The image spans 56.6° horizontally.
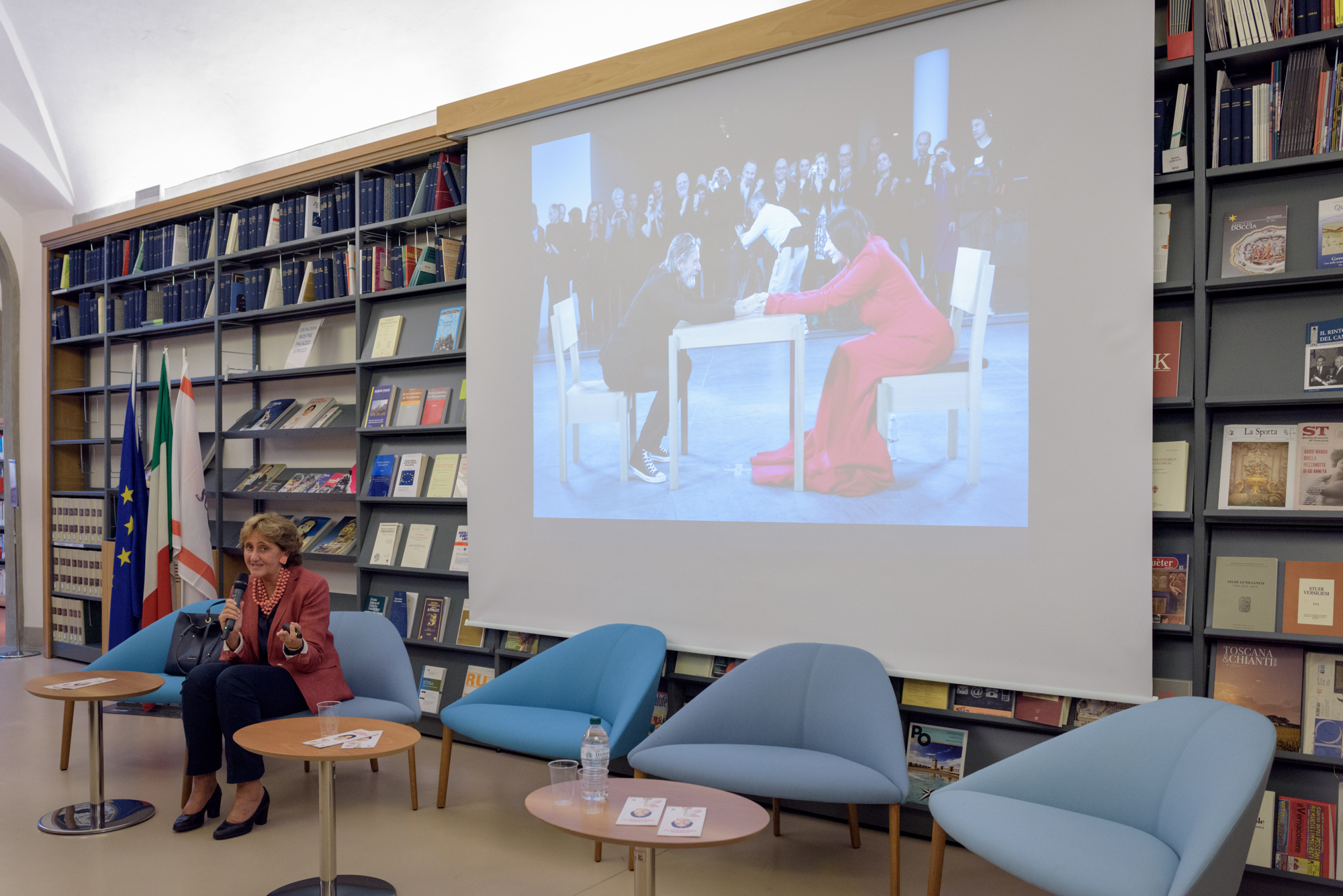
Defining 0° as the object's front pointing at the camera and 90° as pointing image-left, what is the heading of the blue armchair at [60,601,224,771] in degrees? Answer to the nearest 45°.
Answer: approximately 45°

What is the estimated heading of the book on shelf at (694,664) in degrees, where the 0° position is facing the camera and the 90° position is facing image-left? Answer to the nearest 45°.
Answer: approximately 0°

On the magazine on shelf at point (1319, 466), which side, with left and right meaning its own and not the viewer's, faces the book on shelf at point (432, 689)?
right

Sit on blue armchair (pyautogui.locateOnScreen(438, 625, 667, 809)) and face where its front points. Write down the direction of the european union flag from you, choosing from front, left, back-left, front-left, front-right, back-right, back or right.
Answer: right

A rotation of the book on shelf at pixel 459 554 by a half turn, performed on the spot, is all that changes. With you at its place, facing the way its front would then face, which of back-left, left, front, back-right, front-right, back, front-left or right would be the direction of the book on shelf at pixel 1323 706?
back-right

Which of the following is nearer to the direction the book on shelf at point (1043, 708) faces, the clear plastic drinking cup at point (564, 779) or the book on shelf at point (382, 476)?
the clear plastic drinking cup

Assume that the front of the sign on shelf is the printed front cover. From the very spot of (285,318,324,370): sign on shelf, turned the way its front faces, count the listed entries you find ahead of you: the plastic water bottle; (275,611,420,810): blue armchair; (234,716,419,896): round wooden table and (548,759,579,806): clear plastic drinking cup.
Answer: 4

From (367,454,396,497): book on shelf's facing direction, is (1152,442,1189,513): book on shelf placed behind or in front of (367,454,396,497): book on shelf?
in front

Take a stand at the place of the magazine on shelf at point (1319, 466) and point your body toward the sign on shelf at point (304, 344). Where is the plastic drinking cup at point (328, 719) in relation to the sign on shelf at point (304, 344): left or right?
left

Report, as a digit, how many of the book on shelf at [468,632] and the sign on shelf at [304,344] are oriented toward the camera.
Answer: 2
